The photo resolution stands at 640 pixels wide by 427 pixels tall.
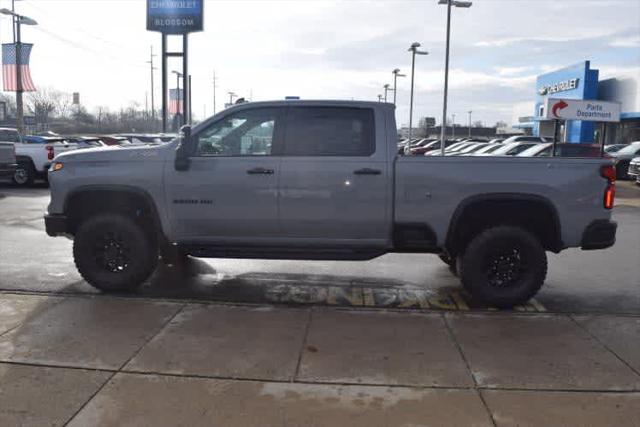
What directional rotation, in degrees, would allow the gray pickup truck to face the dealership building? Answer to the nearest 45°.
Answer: approximately 135° to its right

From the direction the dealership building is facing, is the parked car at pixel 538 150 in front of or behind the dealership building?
in front

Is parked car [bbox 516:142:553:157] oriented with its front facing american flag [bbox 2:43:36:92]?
no

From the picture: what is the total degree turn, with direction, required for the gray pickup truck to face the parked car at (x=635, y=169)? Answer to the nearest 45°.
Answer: approximately 135° to its right

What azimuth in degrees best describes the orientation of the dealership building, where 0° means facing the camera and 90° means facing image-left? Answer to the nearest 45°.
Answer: approximately 45°

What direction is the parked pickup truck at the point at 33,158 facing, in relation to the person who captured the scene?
facing away from the viewer and to the left of the viewer

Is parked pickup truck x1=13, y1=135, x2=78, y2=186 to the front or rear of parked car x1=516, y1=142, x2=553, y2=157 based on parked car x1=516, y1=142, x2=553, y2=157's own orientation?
to the front

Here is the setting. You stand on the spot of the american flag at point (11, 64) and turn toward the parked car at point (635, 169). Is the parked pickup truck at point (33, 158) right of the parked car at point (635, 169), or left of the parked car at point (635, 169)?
right

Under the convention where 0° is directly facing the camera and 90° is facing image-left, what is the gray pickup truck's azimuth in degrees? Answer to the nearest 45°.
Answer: approximately 90°

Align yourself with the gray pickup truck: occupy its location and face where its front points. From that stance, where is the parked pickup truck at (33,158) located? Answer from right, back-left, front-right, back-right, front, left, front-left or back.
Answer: front-right

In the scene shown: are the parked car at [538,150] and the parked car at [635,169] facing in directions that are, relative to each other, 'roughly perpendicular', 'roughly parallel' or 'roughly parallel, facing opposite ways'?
roughly parallel

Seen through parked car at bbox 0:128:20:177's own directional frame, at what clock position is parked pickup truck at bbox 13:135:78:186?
parked pickup truck at bbox 13:135:78:186 is roughly at 4 o'clock from parked car at bbox 0:128:20:177.

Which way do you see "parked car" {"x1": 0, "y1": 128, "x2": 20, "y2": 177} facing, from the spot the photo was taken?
facing to the left of the viewer

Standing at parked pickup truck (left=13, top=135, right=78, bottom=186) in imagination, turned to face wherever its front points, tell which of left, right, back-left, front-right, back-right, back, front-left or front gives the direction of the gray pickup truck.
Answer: back-left

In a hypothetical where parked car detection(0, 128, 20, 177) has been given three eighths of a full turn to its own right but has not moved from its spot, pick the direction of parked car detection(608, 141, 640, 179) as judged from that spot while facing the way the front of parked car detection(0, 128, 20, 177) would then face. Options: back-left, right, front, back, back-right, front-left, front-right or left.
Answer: front-right

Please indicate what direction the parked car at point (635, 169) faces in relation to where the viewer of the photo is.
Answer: facing the viewer and to the left of the viewer
